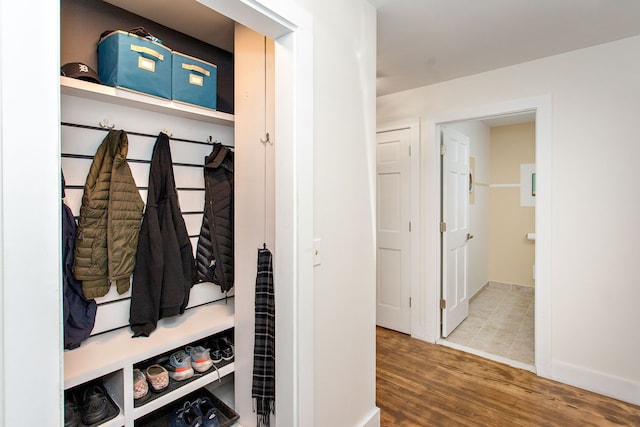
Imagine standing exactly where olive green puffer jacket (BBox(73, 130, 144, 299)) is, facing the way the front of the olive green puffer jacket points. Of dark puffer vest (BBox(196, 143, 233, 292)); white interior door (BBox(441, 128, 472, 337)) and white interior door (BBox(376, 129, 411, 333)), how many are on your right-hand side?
0

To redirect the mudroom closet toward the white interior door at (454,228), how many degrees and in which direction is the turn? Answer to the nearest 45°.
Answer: approximately 45° to its left

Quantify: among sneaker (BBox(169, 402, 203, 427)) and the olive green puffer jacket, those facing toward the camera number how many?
1

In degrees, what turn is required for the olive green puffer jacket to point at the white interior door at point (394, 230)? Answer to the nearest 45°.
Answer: approximately 90° to its left

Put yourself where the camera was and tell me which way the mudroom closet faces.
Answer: facing the viewer and to the right of the viewer

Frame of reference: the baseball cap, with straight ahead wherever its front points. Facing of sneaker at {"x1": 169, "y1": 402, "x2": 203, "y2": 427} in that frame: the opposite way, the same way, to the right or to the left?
the opposite way

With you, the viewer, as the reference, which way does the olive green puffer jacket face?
facing the viewer

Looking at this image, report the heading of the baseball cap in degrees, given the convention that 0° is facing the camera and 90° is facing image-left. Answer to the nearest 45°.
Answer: approximately 315°
